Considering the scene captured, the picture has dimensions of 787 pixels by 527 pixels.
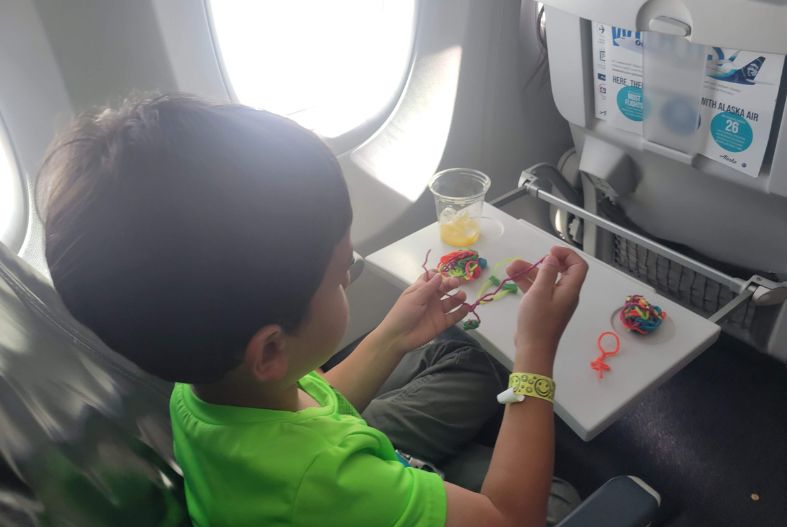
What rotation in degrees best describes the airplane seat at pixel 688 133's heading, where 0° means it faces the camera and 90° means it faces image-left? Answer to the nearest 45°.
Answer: approximately 225°

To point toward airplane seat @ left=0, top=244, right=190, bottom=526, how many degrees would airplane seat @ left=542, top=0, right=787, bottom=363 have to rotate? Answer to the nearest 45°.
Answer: approximately 180°

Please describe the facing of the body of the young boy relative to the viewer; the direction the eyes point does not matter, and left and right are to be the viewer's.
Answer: facing away from the viewer and to the right of the viewer

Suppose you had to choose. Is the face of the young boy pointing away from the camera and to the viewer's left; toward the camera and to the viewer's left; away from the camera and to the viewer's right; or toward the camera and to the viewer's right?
away from the camera and to the viewer's right
